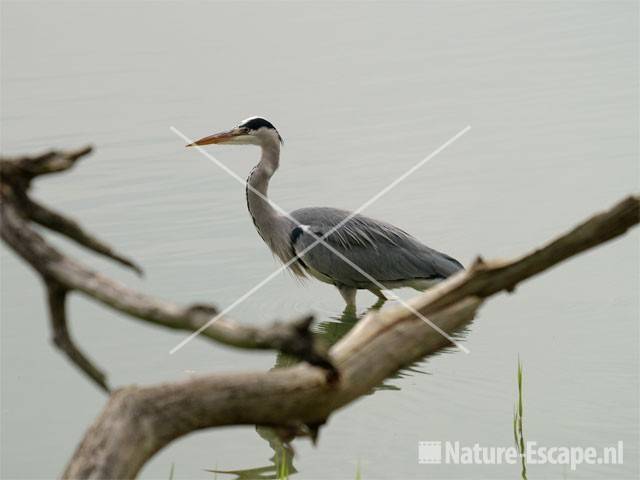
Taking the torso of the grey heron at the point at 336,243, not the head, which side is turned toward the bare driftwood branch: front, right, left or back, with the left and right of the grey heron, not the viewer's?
left

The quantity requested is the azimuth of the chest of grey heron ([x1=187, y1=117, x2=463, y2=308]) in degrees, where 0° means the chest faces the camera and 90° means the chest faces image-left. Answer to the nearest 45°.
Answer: approximately 90°

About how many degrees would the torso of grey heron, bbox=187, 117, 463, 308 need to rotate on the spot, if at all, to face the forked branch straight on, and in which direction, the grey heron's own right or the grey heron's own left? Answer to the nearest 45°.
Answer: approximately 90° to the grey heron's own left
